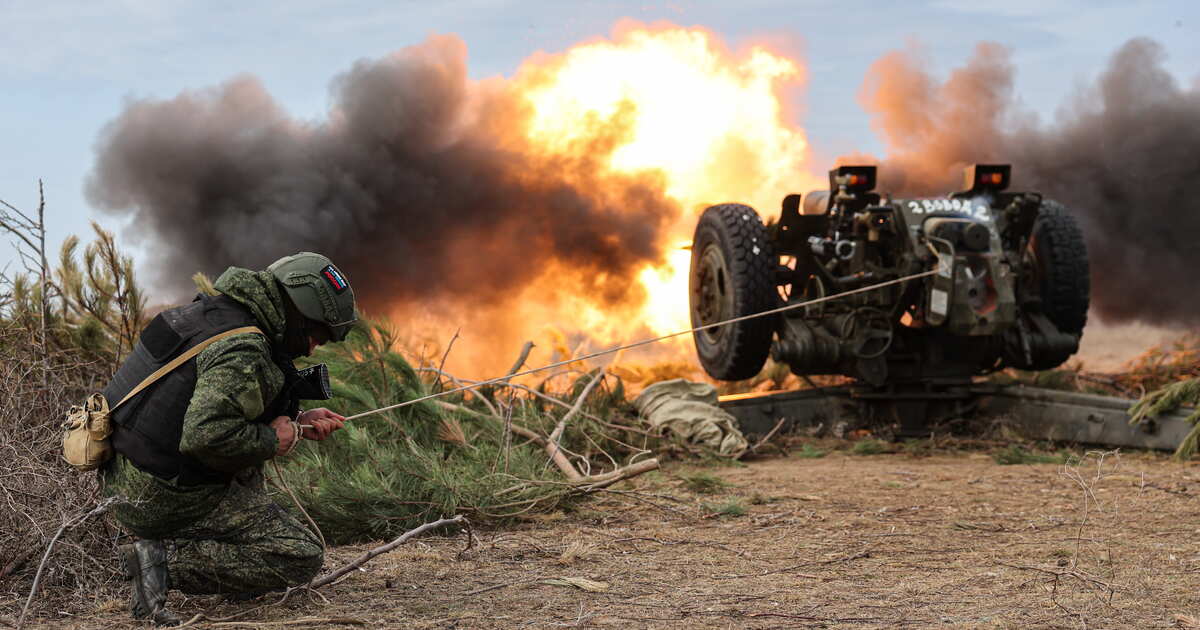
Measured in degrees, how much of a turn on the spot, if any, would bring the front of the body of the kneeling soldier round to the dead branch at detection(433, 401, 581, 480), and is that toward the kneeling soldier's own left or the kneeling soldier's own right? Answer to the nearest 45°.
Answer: approximately 45° to the kneeling soldier's own left

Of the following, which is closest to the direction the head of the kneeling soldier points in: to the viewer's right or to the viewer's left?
to the viewer's right

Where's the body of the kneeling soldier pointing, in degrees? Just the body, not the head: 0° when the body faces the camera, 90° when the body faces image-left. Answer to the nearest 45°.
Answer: approximately 270°

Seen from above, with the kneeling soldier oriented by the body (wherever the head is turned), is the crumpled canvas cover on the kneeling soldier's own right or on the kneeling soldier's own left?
on the kneeling soldier's own left
